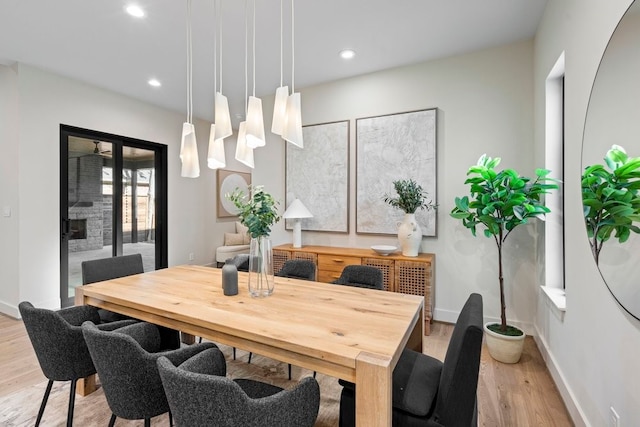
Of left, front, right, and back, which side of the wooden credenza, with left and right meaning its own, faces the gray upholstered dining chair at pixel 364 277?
front

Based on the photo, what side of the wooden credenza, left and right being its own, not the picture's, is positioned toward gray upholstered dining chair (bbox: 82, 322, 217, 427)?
front

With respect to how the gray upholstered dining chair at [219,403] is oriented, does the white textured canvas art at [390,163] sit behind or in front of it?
in front

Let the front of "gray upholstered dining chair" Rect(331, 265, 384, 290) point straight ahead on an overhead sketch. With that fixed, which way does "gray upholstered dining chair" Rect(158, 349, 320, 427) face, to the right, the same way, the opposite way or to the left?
the opposite way

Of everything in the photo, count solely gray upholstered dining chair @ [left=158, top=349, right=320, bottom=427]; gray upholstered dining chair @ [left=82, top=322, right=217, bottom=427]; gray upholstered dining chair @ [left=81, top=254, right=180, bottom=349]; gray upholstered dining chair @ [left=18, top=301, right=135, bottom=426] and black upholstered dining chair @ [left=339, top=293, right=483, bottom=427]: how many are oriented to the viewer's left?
1

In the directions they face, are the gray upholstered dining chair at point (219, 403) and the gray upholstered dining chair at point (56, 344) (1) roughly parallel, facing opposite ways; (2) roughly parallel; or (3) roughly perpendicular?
roughly parallel

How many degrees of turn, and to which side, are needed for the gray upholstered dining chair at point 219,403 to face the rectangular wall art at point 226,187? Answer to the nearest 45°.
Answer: approximately 45° to its left

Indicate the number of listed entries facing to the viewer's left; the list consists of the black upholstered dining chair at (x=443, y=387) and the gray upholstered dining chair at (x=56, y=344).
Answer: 1

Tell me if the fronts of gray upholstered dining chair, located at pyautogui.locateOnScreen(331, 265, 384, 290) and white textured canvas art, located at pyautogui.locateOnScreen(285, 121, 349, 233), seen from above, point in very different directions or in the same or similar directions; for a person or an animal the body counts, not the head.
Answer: same or similar directions

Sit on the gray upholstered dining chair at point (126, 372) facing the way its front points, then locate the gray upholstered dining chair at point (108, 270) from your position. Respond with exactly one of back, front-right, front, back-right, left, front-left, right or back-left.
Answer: front-left

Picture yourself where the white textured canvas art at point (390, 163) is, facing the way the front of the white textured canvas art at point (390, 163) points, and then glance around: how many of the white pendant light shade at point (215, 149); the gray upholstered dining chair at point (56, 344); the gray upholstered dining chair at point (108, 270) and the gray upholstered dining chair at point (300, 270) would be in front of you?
4

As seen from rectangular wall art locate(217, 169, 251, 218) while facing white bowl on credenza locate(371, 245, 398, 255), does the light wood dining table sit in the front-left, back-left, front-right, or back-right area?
front-right
